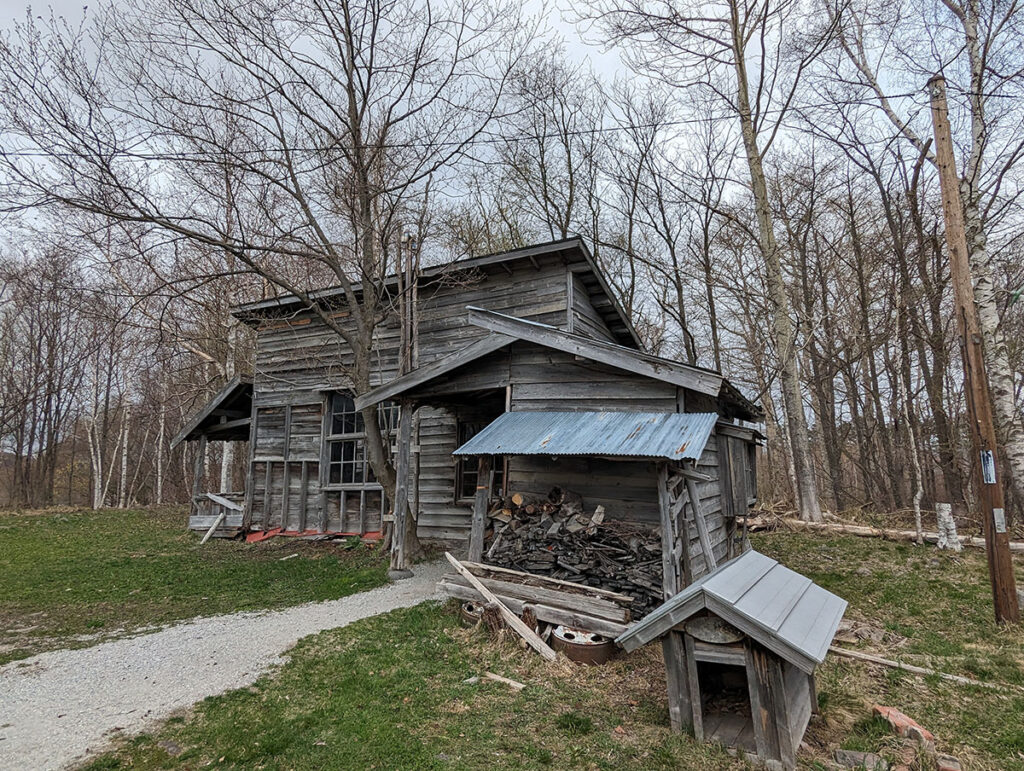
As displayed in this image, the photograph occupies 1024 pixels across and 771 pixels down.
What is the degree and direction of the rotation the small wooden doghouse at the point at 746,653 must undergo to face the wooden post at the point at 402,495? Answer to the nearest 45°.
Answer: approximately 90° to its right

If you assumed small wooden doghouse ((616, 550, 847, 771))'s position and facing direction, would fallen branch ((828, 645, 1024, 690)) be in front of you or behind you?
behind

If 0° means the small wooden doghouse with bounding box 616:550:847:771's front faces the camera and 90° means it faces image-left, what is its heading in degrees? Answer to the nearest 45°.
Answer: approximately 45°

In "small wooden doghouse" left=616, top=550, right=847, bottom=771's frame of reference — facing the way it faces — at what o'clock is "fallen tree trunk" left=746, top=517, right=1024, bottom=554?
The fallen tree trunk is roughly at 5 o'clock from the small wooden doghouse.

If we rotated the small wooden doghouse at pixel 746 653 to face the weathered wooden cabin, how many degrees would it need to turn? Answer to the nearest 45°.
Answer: approximately 90° to its right

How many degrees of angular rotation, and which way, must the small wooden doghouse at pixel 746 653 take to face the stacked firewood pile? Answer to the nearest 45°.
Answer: approximately 90° to its right

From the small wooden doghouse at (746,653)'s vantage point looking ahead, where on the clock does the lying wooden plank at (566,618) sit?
The lying wooden plank is roughly at 3 o'clock from the small wooden doghouse.

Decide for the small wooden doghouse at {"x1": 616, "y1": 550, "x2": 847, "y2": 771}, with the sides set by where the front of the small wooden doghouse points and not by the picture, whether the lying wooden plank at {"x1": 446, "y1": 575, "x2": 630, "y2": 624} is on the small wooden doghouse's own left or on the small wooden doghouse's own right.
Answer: on the small wooden doghouse's own right

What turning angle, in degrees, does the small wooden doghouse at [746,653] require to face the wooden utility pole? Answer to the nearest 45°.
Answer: approximately 180°
